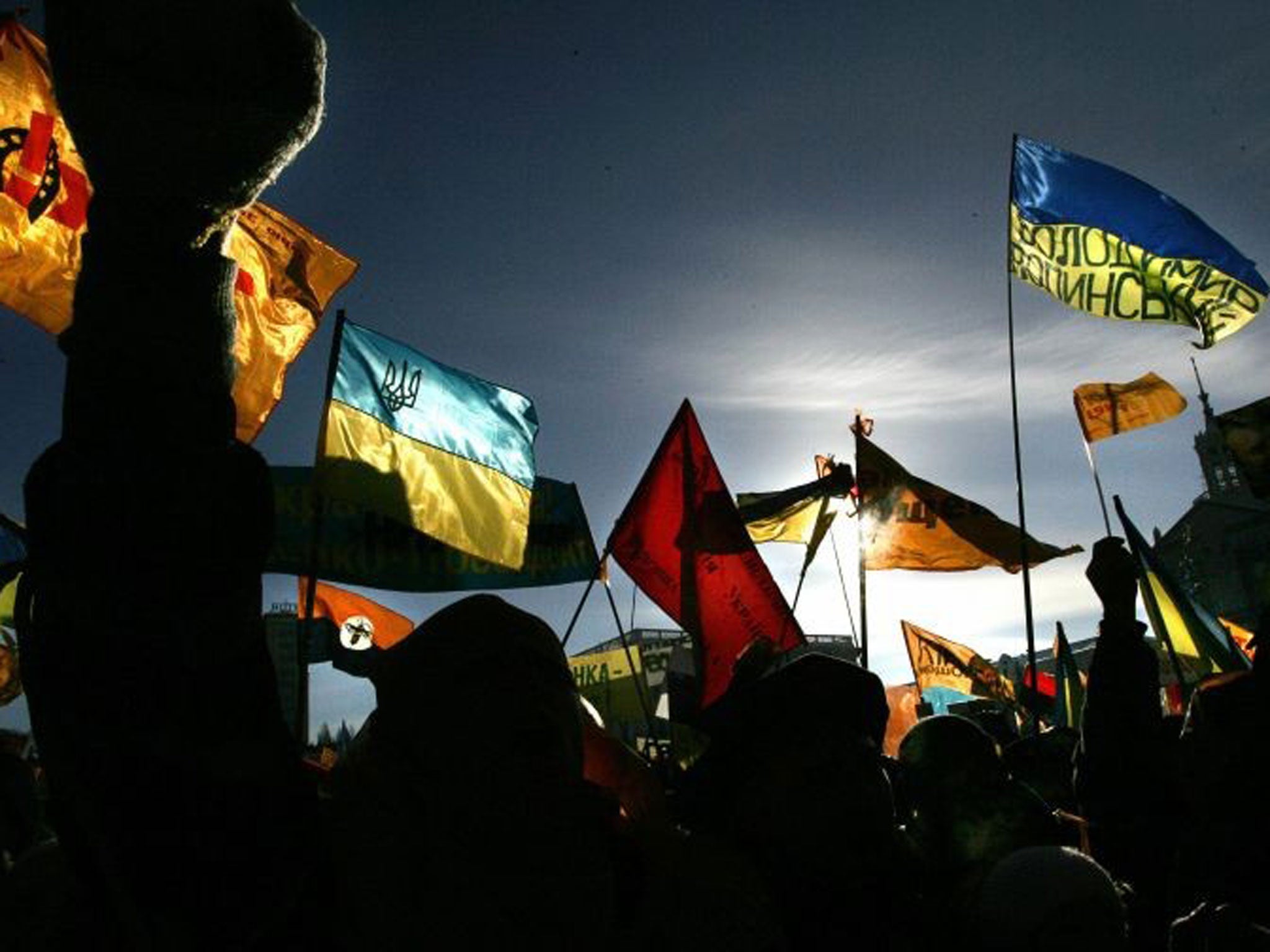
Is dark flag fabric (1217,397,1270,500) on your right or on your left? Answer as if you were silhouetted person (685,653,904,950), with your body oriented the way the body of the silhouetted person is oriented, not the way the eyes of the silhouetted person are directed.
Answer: on your right

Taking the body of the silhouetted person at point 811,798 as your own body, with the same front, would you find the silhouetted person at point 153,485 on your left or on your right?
on your left

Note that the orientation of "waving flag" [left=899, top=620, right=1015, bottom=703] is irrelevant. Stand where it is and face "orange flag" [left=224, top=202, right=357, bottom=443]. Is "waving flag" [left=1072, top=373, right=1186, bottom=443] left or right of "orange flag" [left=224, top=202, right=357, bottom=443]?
left
